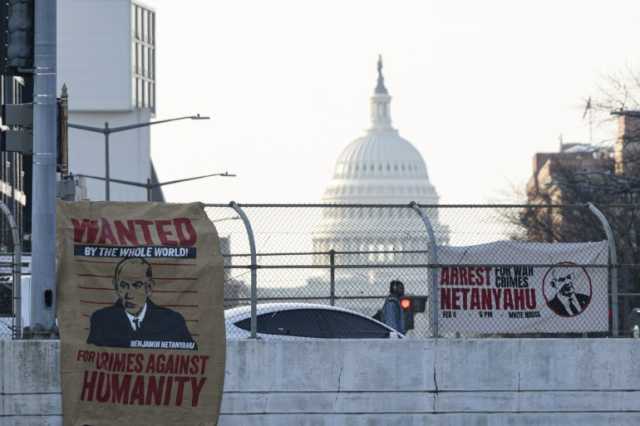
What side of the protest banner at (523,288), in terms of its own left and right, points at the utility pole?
right
